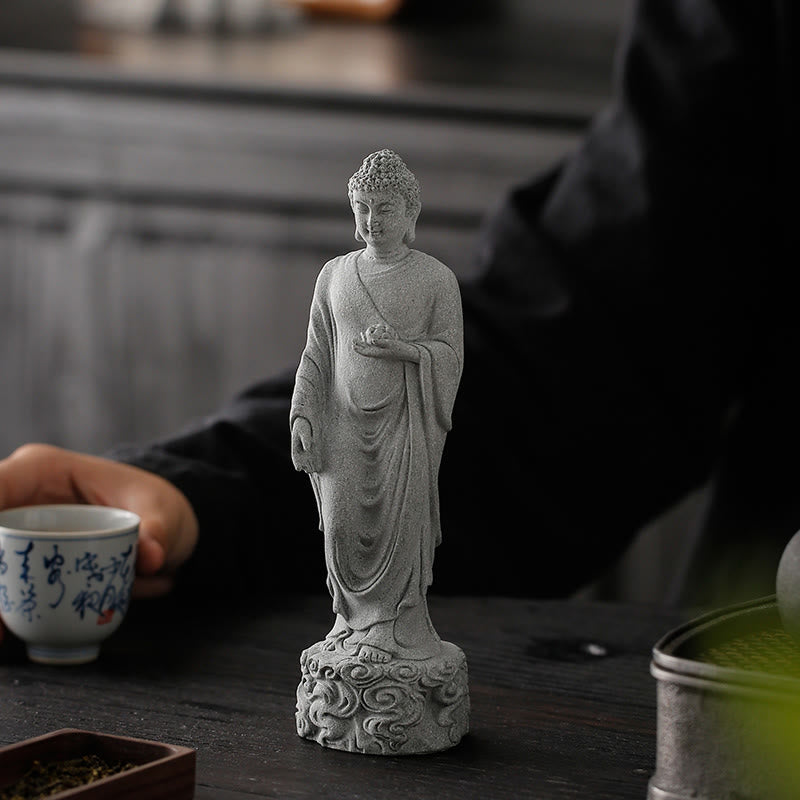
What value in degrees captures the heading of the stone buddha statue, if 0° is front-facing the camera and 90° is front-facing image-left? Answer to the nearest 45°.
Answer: approximately 45°

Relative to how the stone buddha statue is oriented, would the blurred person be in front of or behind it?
behind
